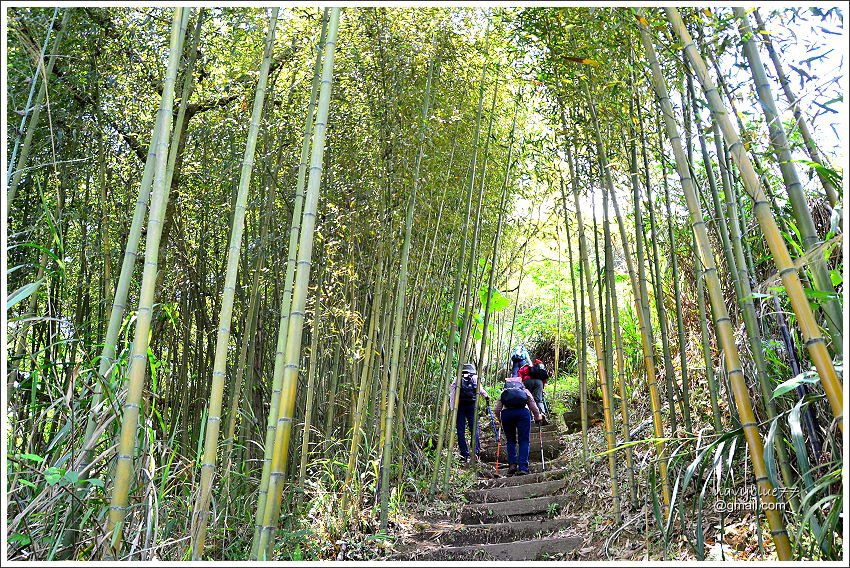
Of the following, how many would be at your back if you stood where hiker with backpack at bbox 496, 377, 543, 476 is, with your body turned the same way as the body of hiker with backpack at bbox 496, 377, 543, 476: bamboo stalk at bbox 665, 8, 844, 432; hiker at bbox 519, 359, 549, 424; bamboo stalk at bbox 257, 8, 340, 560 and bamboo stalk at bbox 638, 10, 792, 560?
3

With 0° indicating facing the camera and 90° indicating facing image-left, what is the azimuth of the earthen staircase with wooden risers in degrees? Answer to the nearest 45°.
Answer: approximately 0°

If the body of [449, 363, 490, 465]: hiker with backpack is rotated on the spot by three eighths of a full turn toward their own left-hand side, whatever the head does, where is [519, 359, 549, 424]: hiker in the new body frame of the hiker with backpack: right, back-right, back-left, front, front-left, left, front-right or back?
back

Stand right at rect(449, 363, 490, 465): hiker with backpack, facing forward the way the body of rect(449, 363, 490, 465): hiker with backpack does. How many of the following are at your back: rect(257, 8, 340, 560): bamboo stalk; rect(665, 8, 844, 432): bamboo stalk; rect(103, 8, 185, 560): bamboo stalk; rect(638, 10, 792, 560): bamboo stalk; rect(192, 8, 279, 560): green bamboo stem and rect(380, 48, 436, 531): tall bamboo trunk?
6

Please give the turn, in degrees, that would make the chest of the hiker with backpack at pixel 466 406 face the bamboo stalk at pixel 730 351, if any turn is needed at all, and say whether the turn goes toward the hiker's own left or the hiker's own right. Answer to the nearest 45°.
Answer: approximately 180°

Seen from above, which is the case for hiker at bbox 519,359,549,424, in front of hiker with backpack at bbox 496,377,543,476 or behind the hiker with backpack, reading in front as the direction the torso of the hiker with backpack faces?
in front

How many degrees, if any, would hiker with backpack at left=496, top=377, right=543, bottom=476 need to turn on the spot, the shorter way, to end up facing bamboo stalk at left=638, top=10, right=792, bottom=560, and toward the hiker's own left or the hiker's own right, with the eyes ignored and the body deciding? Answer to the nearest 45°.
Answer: approximately 180°

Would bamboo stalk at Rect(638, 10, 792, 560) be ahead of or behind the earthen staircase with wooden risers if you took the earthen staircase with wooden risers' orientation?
ahead

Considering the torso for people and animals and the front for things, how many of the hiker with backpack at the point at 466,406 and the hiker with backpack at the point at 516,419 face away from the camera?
2

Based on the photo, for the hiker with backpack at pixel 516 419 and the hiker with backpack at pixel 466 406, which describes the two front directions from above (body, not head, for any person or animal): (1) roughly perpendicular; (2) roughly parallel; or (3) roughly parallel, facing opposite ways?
roughly parallel

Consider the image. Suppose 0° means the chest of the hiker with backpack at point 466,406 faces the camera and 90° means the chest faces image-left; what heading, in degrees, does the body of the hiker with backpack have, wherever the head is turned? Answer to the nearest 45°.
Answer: approximately 180°

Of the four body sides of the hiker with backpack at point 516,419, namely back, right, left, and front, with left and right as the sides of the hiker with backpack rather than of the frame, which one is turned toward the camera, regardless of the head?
back
